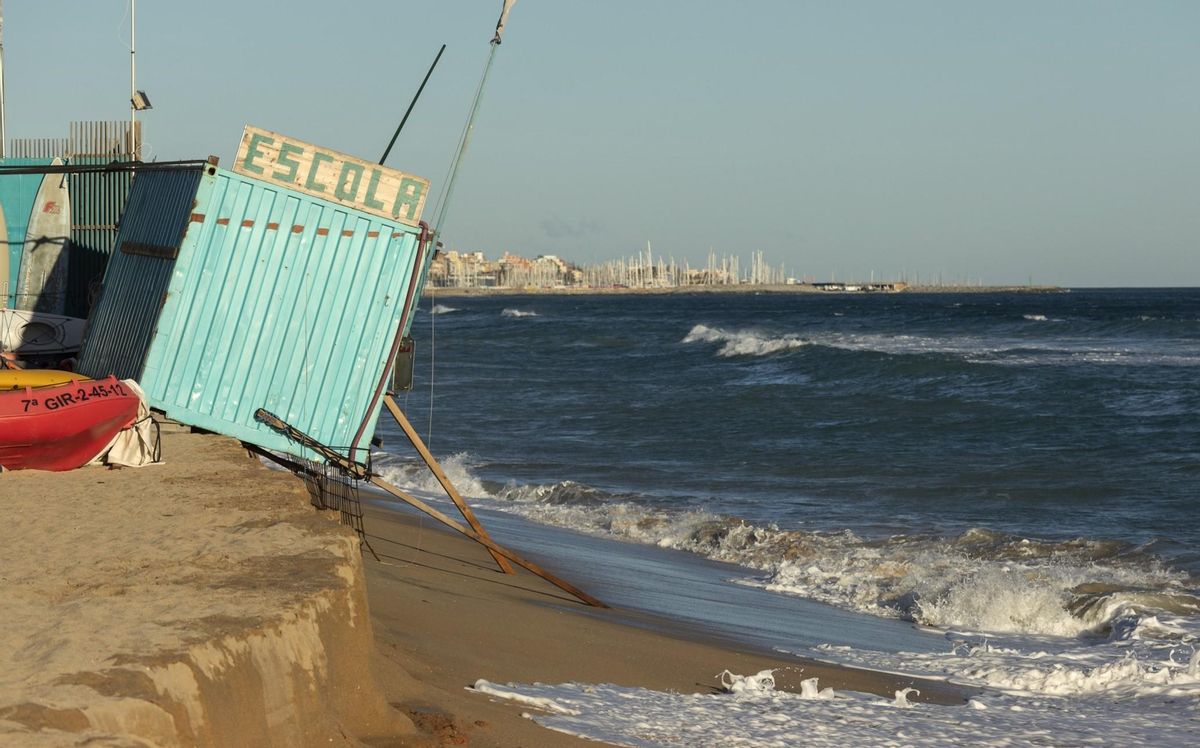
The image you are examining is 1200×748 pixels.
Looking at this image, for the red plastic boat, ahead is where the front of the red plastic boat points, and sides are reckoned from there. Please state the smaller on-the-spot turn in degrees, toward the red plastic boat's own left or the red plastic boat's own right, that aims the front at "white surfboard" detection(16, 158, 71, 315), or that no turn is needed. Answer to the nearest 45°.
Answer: approximately 90° to the red plastic boat's own left

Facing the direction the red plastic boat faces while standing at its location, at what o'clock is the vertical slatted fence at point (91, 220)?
The vertical slatted fence is roughly at 9 o'clock from the red plastic boat.

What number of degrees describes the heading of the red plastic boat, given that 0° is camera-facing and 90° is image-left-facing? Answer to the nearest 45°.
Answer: approximately 270°
